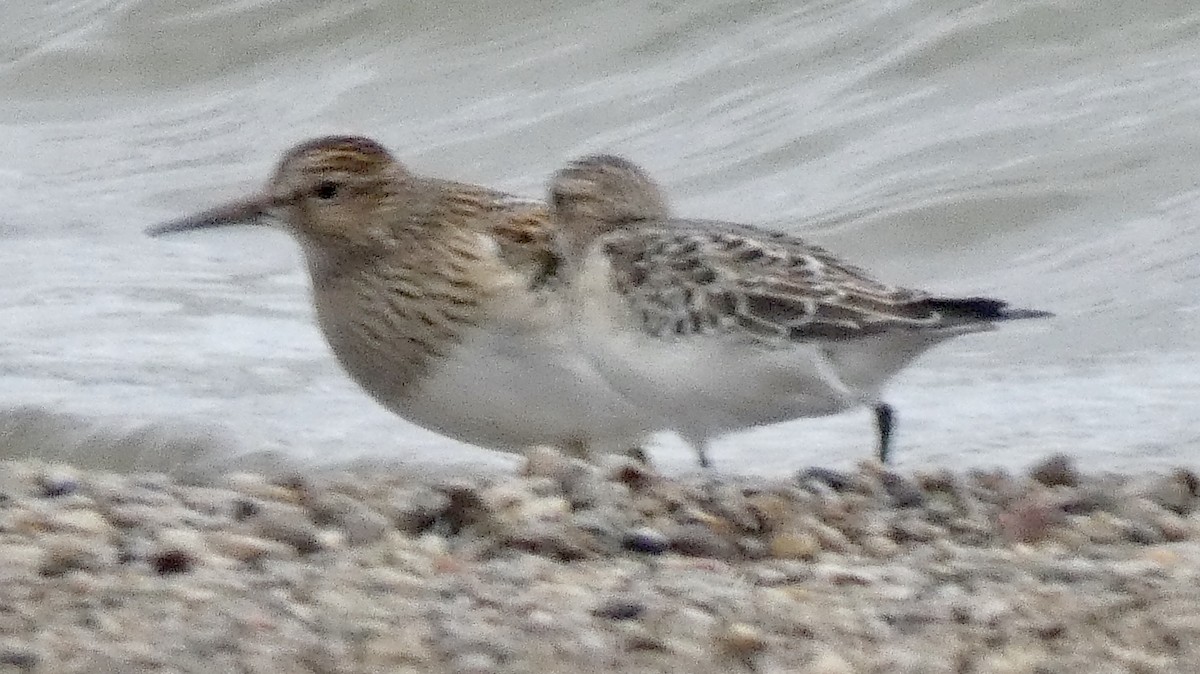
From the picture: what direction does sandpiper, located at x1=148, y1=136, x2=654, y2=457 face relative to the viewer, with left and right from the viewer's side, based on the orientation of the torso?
facing to the left of the viewer

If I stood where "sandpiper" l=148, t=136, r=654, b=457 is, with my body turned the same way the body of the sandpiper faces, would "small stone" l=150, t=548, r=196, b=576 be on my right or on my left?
on my left

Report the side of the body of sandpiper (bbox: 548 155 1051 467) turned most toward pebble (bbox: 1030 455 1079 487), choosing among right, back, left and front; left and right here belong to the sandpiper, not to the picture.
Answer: back

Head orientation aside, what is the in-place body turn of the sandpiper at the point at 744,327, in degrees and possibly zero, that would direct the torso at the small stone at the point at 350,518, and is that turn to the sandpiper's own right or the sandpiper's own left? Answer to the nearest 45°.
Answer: approximately 45° to the sandpiper's own left

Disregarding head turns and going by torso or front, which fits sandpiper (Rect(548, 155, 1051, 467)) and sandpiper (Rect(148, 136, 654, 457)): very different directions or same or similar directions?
same or similar directions

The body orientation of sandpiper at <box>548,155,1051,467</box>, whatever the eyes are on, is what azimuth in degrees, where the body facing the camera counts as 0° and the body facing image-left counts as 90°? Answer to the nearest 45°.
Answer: approximately 90°

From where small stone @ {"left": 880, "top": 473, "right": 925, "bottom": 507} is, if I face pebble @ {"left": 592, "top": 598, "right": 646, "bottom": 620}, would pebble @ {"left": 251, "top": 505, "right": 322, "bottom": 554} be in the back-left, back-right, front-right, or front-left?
front-right

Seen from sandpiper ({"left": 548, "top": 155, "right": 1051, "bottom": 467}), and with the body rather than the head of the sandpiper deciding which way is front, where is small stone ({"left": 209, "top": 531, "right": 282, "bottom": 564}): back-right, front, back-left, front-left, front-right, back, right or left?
front-left

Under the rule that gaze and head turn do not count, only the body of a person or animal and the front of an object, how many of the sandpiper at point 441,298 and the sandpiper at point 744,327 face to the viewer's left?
2

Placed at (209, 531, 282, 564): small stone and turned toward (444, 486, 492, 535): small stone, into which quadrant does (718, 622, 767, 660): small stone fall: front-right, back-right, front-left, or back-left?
front-right

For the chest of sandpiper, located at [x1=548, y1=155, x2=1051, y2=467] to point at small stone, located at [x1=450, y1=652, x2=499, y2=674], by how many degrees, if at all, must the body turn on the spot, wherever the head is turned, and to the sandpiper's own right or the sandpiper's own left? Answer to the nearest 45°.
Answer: approximately 90° to the sandpiper's own left
